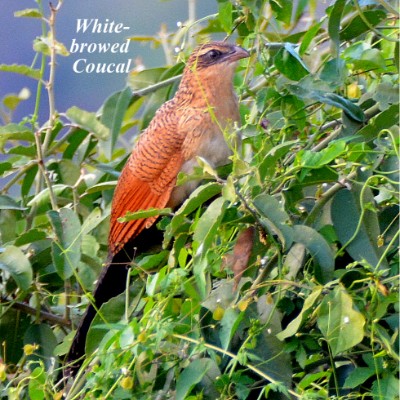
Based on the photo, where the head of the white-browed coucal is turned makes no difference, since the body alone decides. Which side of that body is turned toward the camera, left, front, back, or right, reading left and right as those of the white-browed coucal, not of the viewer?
right
